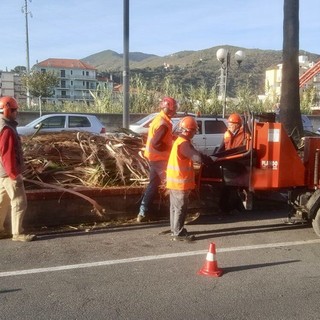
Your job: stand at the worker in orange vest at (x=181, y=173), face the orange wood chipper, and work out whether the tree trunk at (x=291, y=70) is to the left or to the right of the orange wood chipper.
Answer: left

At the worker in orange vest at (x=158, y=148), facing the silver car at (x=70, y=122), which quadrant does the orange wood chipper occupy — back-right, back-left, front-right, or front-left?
back-right

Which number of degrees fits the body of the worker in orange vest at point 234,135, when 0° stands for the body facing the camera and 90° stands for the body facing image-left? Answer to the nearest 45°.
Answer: approximately 45°

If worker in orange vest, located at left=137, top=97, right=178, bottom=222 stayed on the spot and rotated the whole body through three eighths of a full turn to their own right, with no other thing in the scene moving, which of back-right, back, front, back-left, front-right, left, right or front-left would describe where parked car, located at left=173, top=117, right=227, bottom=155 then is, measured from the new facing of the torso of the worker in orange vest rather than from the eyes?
back-right

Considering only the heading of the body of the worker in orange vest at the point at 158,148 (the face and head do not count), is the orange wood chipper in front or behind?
in front

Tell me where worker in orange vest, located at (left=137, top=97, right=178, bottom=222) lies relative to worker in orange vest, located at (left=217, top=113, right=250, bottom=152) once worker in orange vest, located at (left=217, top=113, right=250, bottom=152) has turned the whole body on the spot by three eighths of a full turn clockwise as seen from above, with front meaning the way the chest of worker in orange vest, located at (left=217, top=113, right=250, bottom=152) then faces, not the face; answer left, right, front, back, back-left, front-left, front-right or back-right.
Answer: back-left

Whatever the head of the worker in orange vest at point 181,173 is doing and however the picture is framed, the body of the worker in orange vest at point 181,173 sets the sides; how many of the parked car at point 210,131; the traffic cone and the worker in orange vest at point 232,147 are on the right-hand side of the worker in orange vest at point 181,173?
1

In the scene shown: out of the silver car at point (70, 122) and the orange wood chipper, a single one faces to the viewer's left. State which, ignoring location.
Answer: the silver car

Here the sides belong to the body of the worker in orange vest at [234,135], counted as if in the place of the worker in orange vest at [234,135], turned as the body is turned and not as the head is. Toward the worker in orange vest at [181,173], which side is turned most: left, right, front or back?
front

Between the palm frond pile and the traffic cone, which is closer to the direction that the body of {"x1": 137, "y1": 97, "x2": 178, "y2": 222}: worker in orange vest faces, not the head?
the traffic cone

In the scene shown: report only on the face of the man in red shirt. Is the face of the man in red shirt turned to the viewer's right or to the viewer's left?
to the viewer's right

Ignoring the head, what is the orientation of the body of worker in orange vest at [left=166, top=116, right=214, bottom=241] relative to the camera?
to the viewer's right

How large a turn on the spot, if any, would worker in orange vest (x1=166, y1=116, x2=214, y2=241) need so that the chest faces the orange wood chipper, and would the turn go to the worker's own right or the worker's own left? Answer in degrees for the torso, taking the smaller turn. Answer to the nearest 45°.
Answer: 0° — they already face it

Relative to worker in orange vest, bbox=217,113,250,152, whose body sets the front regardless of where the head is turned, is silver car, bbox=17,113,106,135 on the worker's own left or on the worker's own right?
on the worker's own right

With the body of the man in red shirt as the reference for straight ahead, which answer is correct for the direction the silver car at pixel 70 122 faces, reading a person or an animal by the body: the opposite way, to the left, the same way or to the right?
the opposite way
